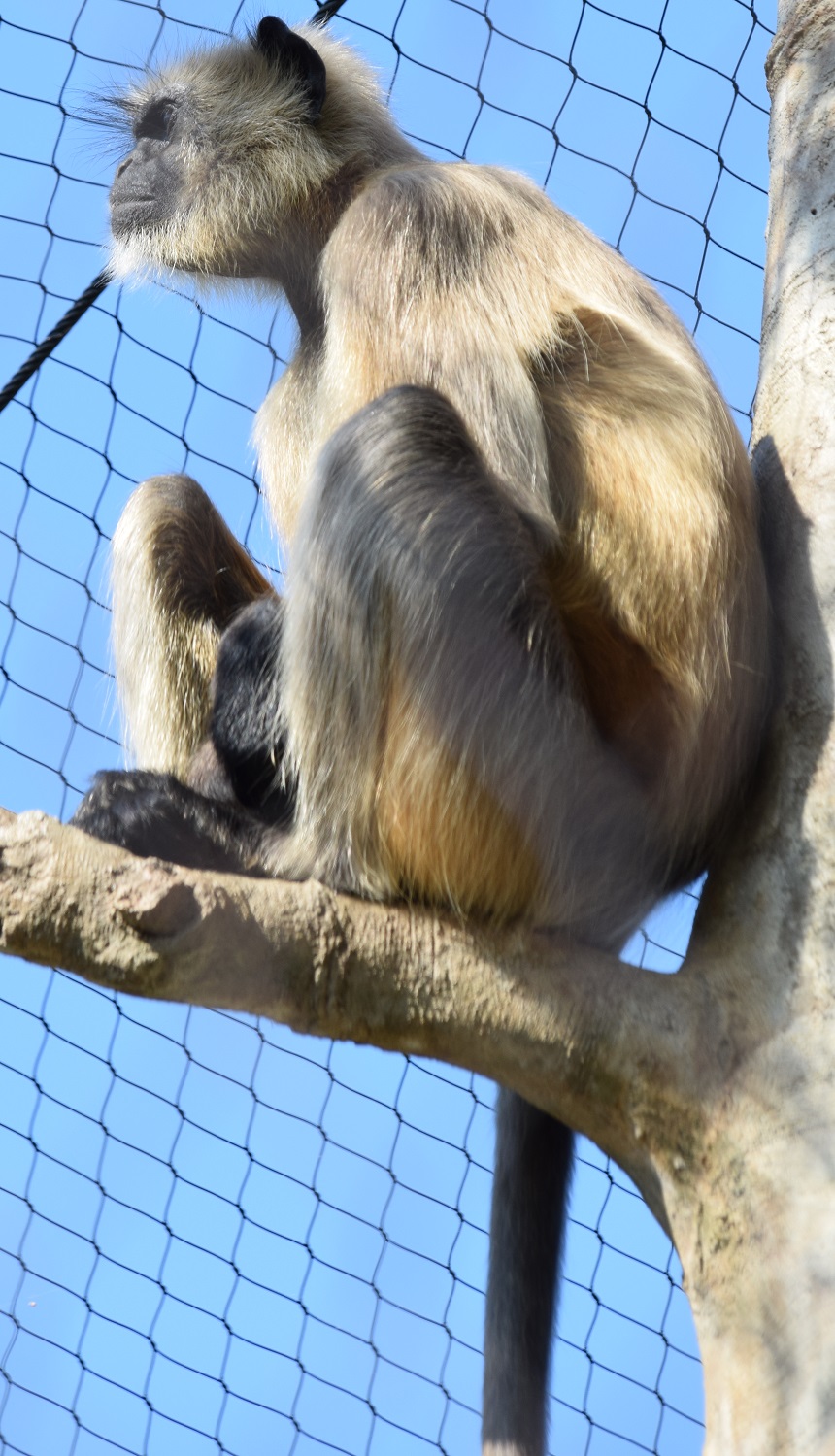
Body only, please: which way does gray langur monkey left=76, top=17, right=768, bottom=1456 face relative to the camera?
to the viewer's left

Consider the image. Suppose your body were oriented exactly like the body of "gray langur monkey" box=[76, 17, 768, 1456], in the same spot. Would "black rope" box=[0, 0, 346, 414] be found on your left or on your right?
on your right
